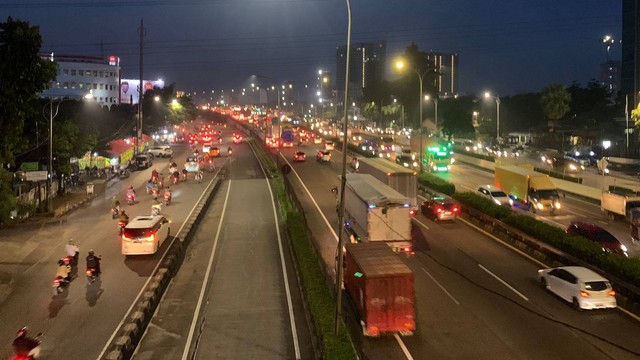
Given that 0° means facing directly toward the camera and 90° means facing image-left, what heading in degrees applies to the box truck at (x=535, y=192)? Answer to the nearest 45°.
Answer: approximately 315°

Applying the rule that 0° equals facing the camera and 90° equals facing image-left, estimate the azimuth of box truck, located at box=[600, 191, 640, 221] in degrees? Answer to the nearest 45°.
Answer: approximately 315°

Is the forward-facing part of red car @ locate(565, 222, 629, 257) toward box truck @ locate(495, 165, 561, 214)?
no

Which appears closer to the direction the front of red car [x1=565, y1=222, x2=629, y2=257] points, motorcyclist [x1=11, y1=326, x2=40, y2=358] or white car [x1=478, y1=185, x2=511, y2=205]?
the motorcyclist

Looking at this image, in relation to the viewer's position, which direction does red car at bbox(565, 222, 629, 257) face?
facing the viewer and to the right of the viewer

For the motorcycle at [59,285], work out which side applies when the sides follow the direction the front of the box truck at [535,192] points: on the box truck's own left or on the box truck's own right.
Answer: on the box truck's own right

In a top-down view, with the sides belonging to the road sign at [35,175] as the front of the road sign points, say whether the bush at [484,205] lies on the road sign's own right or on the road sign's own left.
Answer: on the road sign's own left

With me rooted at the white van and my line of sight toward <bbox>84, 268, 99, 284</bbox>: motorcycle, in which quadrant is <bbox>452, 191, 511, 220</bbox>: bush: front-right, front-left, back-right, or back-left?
back-left

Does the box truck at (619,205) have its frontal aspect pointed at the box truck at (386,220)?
no

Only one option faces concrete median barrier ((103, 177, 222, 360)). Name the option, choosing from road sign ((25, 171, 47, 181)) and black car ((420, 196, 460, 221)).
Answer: the road sign

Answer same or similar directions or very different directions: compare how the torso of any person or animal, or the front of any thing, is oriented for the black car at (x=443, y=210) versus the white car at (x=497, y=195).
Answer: very different directions
